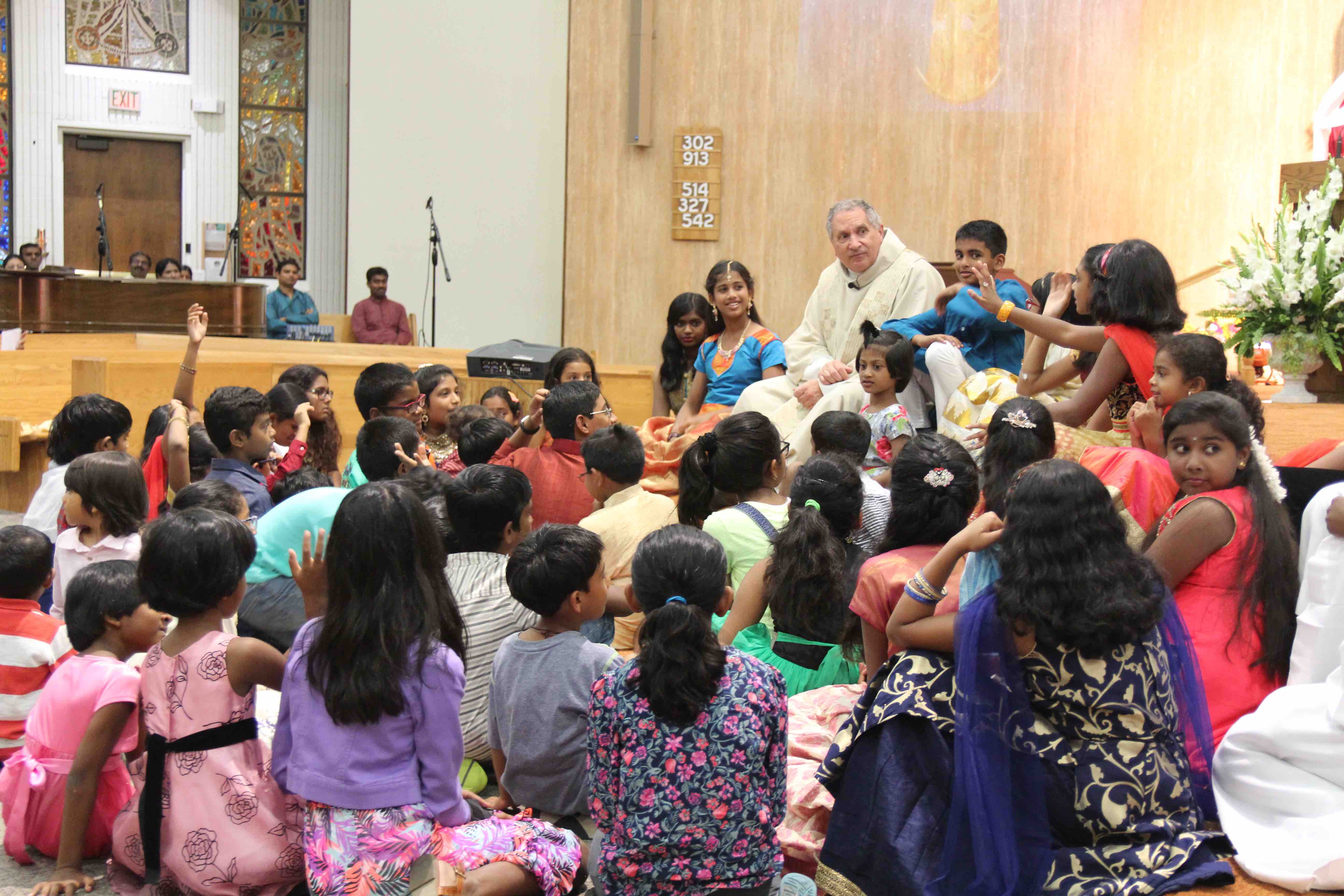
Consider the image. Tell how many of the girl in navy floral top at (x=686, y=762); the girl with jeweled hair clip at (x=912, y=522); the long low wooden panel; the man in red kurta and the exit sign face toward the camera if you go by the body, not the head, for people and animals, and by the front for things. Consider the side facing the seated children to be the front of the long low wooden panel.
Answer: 3

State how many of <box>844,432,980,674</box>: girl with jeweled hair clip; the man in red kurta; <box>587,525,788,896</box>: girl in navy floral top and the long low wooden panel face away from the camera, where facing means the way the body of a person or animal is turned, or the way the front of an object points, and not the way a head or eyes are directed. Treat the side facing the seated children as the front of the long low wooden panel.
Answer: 2

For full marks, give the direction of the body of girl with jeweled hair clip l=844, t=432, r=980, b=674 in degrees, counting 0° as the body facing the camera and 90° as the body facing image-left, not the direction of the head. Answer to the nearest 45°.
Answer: approximately 180°

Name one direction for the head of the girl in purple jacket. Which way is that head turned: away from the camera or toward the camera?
away from the camera

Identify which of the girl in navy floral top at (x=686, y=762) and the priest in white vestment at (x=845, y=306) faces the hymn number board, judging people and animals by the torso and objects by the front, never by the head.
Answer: the girl in navy floral top

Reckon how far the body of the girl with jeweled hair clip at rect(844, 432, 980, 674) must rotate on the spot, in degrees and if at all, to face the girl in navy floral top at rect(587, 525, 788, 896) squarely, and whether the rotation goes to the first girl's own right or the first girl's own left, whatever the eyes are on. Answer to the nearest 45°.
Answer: approximately 135° to the first girl's own left

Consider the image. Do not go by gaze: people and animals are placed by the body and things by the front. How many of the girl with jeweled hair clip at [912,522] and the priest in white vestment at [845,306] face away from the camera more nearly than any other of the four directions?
1

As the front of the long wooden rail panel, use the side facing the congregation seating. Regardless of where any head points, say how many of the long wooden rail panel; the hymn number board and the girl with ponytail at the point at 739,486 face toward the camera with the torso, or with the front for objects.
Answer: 2
